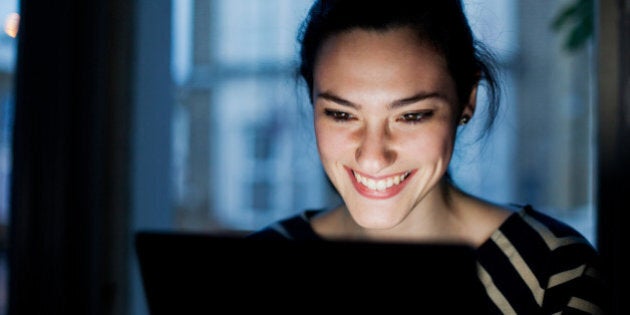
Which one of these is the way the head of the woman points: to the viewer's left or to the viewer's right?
to the viewer's left

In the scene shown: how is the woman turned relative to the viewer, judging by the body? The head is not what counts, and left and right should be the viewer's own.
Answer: facing the viewer and to the left of the viewer
